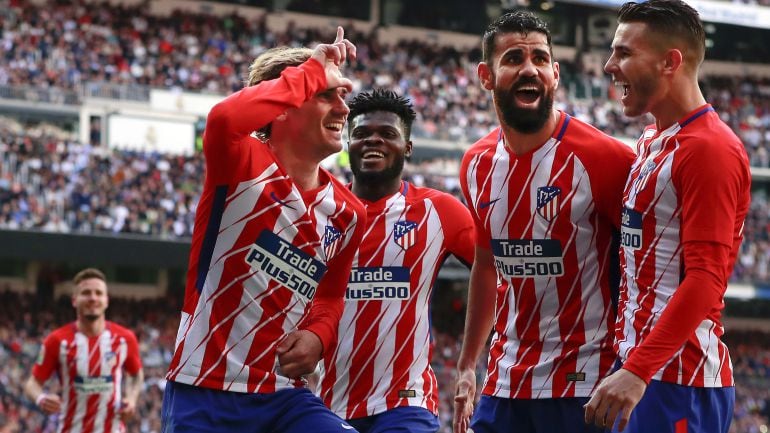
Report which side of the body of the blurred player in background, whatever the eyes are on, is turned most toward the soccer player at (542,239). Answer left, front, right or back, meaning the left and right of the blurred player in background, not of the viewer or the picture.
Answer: front

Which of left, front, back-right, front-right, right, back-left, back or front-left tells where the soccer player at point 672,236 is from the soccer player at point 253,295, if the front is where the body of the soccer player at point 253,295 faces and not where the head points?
front-left

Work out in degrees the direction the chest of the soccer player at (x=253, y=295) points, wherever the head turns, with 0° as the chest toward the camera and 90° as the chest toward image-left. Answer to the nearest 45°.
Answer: approximately 315°

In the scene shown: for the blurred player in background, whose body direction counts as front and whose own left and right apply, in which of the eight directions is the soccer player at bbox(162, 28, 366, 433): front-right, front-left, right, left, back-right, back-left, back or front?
front

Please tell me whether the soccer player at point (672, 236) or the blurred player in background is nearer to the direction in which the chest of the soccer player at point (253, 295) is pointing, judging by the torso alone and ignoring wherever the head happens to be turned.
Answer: the soccer player

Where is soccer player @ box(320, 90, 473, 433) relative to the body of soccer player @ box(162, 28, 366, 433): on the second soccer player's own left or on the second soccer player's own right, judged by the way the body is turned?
on the second soccer player's own left

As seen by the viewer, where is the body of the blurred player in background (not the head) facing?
toward the camera

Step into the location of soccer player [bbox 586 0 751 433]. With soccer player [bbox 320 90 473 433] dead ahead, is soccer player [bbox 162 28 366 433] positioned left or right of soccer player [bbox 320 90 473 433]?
left

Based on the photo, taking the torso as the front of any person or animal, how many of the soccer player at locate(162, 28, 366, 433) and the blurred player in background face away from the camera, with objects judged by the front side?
0
